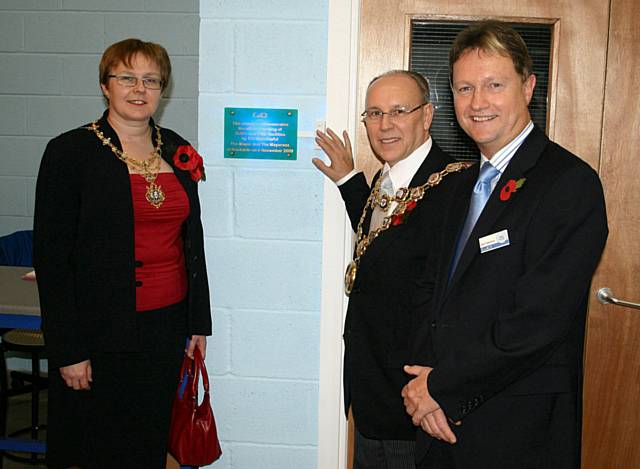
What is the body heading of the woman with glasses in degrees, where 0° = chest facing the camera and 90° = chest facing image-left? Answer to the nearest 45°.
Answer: approximately 315°

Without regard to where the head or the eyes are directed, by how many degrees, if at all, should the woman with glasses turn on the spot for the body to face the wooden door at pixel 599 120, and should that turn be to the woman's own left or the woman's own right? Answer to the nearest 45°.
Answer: approximately 45° to the woman's own left

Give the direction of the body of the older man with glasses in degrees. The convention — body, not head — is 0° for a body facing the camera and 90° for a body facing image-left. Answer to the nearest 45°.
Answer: approximately 45°
